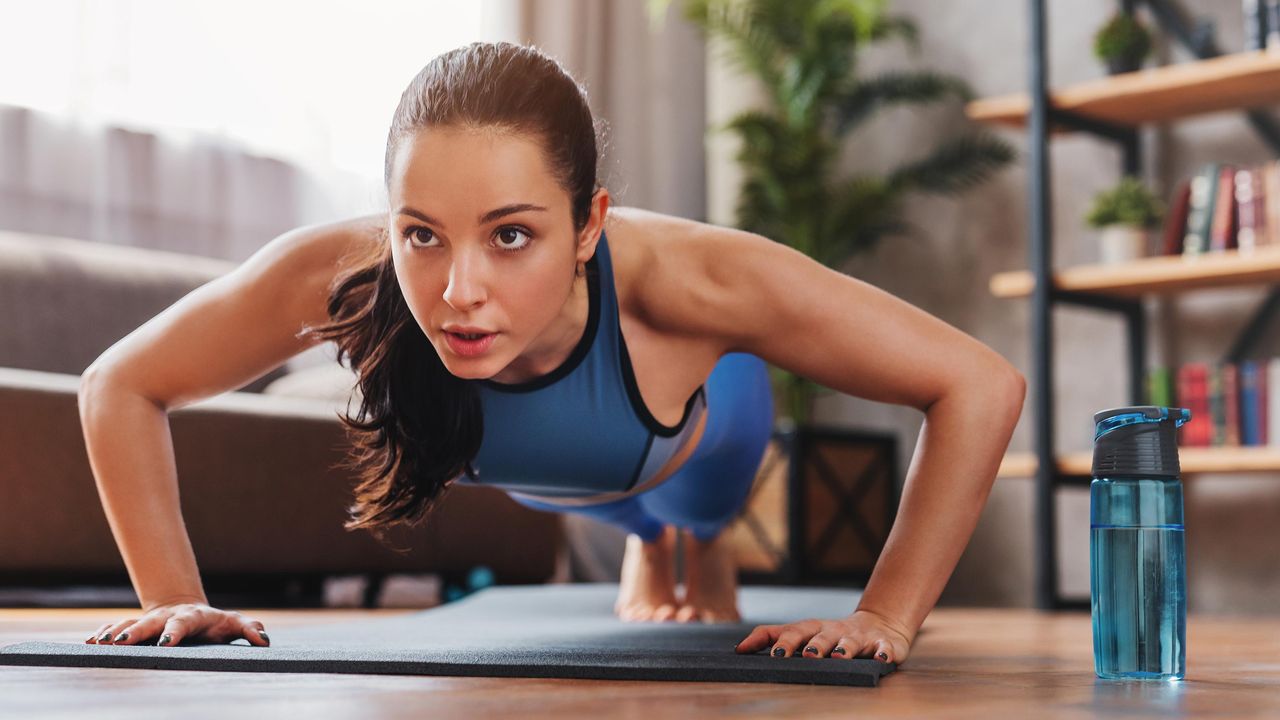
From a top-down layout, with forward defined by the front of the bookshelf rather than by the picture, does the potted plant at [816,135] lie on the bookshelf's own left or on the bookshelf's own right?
on the bookshelf's own right

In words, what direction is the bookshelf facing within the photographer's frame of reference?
facing the viewer and to the left of the viewer

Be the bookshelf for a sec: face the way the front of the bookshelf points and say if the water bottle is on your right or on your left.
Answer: on your left

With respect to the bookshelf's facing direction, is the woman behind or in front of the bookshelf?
in front
